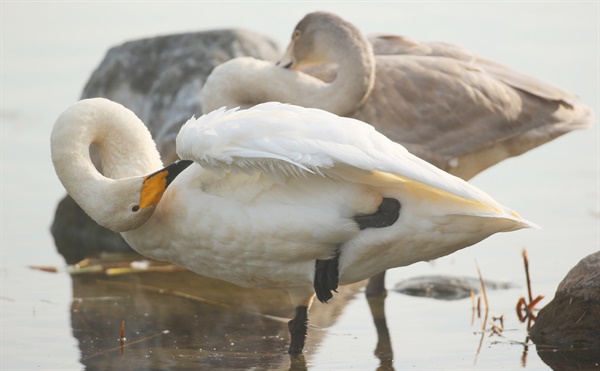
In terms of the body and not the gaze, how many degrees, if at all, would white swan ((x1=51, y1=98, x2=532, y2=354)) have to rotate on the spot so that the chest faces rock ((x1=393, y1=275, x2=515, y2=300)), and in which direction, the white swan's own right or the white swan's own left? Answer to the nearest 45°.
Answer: approximately 135° to the white swan's own right

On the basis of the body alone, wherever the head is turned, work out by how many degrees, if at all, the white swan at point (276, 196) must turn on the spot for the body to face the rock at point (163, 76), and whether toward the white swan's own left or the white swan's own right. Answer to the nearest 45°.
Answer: approximately 90° to the white swan's own right

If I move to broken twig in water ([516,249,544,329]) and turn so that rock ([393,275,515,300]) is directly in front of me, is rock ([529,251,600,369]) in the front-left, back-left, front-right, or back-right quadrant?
back-left

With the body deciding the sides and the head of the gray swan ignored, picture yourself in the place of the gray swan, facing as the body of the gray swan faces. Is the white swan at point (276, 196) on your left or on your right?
on your left

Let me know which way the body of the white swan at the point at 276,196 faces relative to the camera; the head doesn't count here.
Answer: to the viewer's left

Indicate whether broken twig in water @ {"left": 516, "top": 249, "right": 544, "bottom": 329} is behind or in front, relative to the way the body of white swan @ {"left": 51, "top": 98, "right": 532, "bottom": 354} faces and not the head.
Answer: behind

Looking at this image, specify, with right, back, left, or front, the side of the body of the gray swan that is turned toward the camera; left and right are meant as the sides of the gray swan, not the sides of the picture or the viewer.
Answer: left

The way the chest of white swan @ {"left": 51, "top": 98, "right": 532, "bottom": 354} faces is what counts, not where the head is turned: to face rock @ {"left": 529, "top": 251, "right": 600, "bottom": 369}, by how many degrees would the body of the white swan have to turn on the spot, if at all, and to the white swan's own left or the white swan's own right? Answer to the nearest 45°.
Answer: approximately 180°
